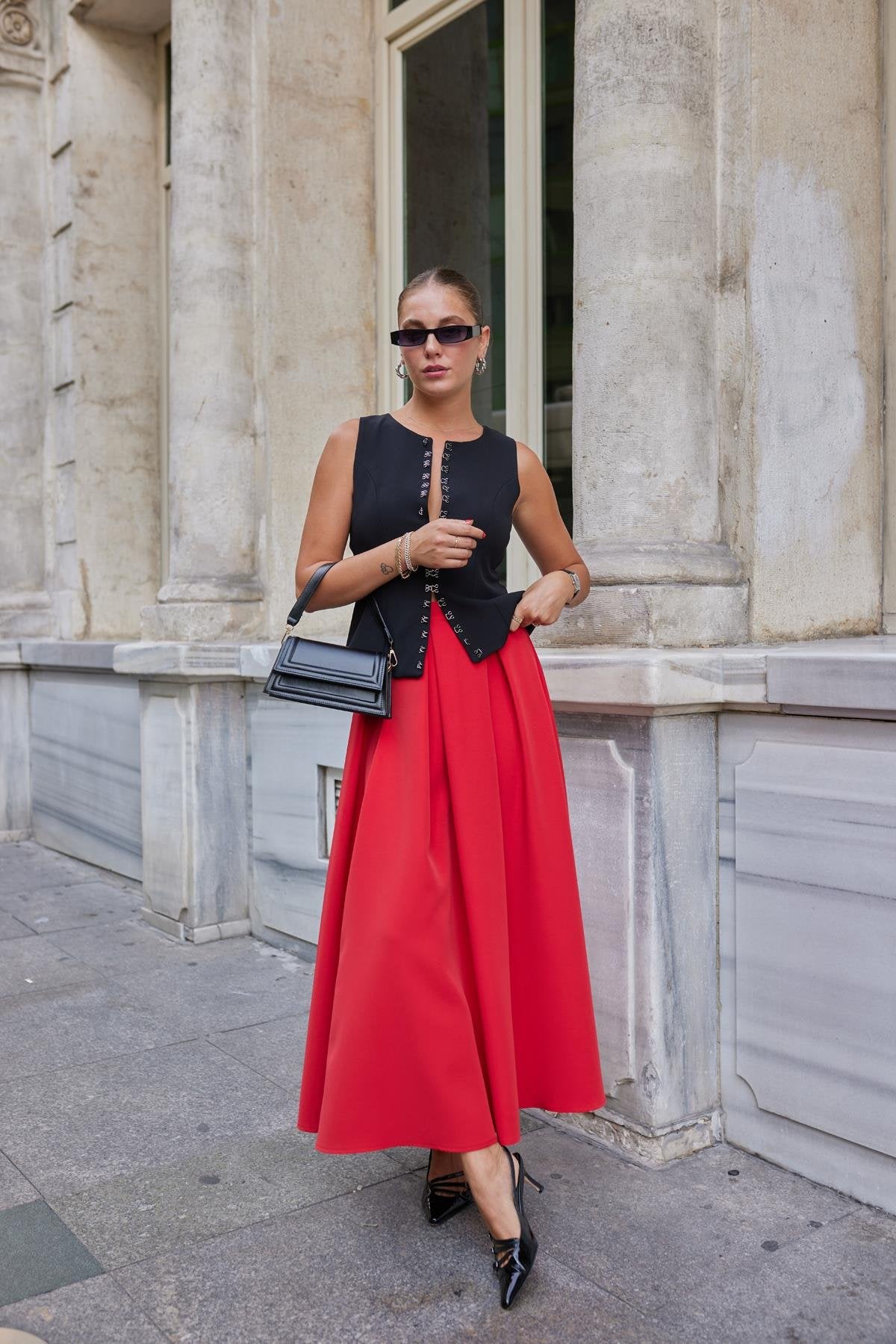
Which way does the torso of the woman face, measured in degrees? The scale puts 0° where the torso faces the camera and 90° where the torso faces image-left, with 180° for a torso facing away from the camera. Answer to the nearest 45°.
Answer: approximately 0°
